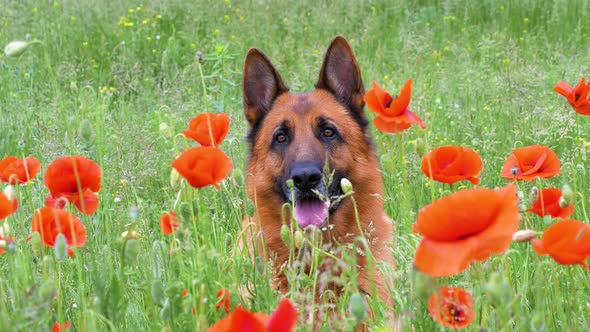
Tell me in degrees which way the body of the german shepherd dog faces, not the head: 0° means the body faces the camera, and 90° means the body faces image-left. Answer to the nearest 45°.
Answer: approximately 0°

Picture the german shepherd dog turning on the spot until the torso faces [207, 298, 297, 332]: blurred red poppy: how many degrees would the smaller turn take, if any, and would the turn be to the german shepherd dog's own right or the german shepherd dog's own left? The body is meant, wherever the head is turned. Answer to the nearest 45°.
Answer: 0° — it already faces it

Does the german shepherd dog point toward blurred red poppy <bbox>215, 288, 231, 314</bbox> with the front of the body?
yes

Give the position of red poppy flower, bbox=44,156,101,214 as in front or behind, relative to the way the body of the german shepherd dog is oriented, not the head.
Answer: in front

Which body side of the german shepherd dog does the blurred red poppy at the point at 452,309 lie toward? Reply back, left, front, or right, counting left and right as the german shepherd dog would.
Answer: front

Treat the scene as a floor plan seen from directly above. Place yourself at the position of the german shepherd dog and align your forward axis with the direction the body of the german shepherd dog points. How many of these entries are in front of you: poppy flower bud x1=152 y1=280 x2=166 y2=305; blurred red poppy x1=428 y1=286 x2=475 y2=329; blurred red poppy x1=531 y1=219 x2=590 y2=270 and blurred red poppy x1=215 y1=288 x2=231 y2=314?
4
